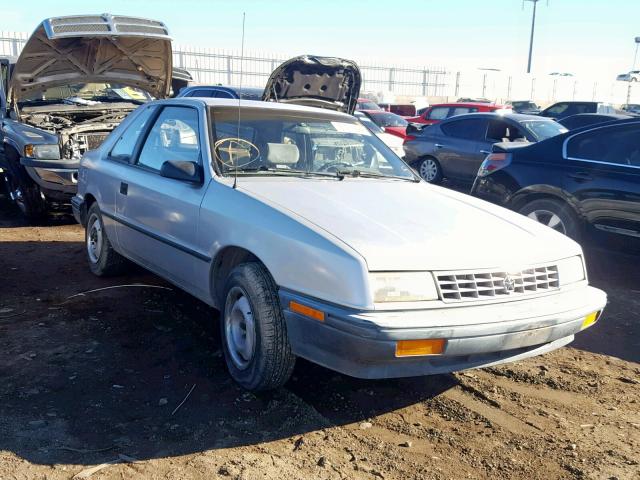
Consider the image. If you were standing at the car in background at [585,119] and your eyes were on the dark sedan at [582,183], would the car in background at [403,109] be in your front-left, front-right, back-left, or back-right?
back-right

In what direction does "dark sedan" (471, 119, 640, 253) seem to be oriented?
to the viewer's right

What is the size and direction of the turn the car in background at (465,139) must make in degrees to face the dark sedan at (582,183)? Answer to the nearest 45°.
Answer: approximately 45° to its right

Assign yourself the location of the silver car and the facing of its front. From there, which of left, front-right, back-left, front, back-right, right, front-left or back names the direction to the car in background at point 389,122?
back-left

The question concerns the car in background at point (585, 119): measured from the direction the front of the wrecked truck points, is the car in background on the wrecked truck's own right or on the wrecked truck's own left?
on the wrecked truck's own left

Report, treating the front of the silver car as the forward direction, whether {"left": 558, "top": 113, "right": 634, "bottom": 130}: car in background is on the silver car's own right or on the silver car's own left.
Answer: on the silver car's own left

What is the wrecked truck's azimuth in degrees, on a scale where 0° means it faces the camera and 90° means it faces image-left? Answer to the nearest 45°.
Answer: approximately 315°

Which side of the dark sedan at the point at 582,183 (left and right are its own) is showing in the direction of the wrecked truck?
back

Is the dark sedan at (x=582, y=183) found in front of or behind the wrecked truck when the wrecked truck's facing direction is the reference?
in front

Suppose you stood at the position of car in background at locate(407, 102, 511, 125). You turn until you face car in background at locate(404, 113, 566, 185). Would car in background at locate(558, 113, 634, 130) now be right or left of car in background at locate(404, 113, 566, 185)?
left
